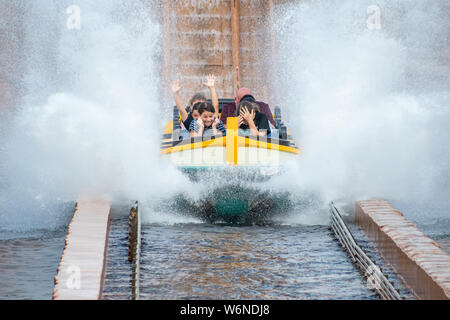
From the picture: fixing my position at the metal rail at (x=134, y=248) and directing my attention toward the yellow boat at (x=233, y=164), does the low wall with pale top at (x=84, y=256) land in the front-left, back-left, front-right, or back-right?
back-left

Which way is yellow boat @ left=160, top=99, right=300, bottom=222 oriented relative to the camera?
toward the camera

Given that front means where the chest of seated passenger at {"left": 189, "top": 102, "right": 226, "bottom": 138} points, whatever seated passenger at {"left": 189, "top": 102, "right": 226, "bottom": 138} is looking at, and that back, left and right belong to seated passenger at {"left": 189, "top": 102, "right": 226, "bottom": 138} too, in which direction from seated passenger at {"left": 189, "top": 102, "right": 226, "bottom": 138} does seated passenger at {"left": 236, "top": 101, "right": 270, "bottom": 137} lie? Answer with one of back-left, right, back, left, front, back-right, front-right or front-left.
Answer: left

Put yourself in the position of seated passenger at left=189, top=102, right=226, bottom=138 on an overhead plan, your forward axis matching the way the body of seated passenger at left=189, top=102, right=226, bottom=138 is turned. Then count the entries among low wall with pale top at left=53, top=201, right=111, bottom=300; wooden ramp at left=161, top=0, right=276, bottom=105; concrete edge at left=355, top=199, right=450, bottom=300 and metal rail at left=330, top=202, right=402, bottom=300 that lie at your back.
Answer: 1

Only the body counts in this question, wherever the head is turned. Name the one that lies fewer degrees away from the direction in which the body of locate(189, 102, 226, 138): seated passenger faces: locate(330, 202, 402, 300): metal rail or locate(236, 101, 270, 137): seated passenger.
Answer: the metal rail

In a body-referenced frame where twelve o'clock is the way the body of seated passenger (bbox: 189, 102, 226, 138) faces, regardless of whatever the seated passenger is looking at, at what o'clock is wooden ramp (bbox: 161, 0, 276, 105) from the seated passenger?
The wooden ramp is roughly at 6 o'clock from the seated passenger.
